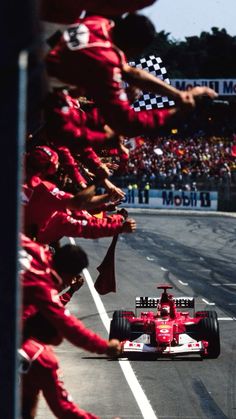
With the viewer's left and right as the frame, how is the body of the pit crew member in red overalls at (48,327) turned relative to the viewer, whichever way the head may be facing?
facing to the right of the viewer

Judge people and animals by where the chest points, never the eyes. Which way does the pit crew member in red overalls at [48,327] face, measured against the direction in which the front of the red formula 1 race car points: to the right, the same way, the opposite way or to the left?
to the left

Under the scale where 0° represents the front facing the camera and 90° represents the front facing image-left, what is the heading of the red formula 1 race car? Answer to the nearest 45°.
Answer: approximately 0°

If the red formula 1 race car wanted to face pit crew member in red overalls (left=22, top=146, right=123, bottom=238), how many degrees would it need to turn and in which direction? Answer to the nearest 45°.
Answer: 0° — it already faces them

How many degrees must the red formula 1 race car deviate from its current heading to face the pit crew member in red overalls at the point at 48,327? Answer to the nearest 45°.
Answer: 0° — it already faces them

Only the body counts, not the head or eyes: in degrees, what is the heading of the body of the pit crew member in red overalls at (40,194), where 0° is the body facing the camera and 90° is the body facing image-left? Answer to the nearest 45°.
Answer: approximately 270°

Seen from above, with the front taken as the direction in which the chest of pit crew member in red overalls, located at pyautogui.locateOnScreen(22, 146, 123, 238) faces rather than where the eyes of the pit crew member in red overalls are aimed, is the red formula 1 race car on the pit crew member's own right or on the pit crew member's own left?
on the pit crew member's own left

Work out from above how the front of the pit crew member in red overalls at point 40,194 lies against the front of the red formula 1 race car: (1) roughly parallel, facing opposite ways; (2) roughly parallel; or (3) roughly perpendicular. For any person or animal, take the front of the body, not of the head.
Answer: roughly perpendicular

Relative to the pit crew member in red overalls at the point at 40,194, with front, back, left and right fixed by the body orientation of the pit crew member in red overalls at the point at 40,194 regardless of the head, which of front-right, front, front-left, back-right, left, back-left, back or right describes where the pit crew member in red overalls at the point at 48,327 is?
right
